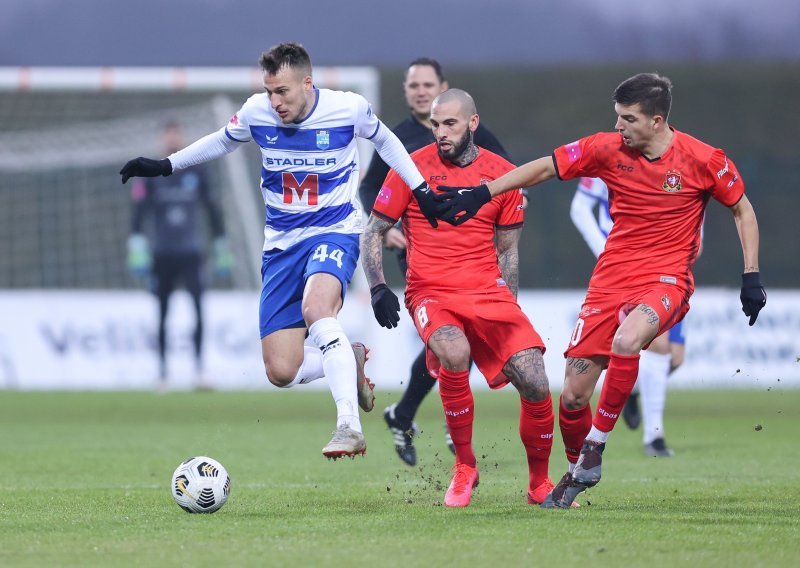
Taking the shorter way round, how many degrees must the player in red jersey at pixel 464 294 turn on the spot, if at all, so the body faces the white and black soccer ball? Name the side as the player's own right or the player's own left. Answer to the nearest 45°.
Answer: approximately 45° to the player's own right

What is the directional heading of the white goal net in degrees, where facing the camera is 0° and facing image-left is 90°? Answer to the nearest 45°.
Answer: approximately 0°

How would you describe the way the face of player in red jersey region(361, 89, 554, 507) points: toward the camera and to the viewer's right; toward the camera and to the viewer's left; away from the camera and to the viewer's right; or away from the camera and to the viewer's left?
toward the camera and to the viewer's left

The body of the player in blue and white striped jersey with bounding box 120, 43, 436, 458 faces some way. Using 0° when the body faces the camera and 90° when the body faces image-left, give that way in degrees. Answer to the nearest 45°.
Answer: approximately 0°

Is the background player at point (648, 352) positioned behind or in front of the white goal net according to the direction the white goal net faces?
in front

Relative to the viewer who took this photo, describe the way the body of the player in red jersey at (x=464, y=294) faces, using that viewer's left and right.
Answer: facing the viewer

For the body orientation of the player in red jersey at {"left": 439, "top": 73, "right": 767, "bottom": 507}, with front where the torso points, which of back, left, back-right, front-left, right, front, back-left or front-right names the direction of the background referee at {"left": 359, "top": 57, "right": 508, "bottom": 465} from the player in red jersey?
right

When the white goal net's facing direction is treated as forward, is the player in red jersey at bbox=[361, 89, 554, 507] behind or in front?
in front

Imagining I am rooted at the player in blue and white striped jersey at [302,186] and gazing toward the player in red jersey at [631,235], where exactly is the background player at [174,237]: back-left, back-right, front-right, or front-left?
back-left

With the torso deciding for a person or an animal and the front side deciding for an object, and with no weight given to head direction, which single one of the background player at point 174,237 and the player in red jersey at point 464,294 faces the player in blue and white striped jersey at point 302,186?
the background player

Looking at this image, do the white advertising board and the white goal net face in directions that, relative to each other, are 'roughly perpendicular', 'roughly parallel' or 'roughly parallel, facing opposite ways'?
roughly parallel

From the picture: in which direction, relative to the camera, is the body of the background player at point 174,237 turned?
toward the camera

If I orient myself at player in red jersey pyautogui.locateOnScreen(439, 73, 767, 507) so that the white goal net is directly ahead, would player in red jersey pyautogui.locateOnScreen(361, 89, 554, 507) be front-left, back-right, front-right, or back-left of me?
front-left

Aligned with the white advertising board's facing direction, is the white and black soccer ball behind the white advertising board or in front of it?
in front

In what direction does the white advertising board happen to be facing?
toward the camera
